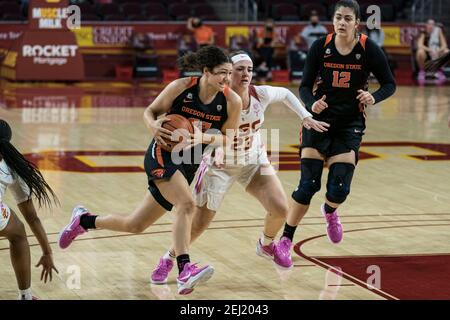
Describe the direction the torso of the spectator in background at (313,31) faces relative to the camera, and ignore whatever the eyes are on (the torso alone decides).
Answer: toward the camera

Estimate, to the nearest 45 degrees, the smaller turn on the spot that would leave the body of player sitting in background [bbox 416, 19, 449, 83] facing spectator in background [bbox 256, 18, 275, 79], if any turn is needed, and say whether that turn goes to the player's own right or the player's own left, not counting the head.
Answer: approximately 90° to the player's own right

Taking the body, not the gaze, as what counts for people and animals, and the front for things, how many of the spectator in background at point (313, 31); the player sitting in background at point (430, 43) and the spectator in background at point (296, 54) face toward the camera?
3

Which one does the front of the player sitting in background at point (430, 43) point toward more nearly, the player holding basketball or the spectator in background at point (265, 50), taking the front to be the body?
the player holding basketball

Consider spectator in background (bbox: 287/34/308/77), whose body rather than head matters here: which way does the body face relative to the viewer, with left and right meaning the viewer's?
facing the viewer

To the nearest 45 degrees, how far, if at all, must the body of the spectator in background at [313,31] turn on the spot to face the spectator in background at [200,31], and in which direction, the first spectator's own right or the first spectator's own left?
approximately 45° to the first spectator's own right

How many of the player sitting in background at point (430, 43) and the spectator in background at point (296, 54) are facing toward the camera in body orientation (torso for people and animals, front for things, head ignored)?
2

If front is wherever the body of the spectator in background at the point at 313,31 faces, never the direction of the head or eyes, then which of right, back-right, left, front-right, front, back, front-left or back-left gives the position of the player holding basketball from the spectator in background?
front
